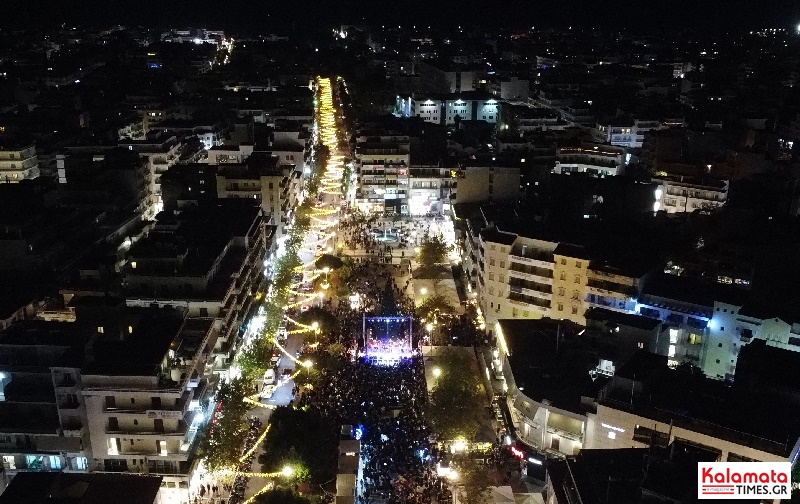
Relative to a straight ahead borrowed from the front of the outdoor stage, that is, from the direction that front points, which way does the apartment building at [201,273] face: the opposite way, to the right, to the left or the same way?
to the left

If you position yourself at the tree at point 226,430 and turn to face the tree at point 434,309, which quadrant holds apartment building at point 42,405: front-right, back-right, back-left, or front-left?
back-left

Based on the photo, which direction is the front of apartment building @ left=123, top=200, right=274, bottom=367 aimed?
to the viewer's right

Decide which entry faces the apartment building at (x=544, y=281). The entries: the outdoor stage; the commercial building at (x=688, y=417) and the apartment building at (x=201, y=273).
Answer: the apartment building at (x=201, y=273)

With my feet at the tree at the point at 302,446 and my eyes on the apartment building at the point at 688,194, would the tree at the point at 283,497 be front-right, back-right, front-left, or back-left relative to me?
back-right

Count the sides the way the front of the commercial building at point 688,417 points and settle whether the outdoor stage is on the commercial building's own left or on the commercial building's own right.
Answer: on the commercial building's own right
